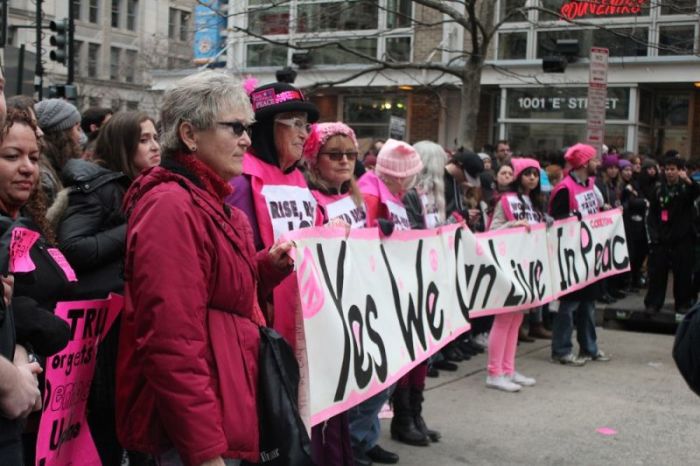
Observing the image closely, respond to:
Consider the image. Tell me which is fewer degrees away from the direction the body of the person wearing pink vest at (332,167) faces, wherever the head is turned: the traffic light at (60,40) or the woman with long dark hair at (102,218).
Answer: the woman with long dark hair

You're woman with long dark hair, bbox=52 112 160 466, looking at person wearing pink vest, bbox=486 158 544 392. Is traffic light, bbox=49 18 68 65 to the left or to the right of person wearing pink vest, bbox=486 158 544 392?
left

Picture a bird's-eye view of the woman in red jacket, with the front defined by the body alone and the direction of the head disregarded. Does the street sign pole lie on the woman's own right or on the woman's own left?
on the woman's own left

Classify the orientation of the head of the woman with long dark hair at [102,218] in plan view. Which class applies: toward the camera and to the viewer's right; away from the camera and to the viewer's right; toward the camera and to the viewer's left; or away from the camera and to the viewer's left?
toward the camera and to the viewer's right

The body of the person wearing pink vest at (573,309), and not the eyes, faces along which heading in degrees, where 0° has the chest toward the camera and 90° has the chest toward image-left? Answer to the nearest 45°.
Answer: approximately 315°

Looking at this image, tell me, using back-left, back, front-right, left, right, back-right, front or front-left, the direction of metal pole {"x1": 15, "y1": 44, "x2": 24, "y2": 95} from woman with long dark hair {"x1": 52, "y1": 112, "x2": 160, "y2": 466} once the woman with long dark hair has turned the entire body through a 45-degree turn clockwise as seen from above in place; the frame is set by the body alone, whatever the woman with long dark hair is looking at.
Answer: back-left

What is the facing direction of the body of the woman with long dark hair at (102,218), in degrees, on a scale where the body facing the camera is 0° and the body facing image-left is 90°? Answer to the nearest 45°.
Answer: approximately 270°
